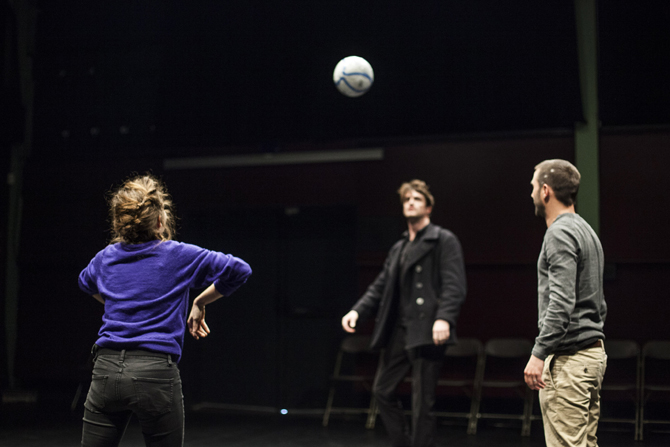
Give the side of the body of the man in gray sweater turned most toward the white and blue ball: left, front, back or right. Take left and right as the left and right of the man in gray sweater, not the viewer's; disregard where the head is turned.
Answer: front

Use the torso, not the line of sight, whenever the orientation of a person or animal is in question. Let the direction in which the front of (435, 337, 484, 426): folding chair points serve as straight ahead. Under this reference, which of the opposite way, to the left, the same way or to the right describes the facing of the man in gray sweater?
to the right

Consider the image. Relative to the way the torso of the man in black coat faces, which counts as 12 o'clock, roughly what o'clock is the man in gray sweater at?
The man in gray sweater is roughly at 10 o'clock from the man in black coat.

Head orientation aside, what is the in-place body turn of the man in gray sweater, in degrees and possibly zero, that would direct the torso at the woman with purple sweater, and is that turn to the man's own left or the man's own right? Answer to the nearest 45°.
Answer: approximately 90° to the man's own left

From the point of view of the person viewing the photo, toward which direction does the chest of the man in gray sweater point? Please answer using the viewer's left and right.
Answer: facing away from the viewer and to the left of the viewer

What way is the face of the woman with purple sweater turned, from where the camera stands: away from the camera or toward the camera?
away from the camera

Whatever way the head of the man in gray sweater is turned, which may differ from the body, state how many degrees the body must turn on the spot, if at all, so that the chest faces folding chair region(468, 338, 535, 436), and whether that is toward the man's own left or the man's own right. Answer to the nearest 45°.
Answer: approximately 45° to the man's own right

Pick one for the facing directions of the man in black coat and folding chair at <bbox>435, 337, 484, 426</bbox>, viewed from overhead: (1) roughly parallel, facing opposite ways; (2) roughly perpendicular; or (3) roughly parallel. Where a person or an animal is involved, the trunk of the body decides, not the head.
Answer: roughly parallel

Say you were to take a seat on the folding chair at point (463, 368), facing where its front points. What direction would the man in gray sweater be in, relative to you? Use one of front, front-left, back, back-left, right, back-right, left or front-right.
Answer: front-left

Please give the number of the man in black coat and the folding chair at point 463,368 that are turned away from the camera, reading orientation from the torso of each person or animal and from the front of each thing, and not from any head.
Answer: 0

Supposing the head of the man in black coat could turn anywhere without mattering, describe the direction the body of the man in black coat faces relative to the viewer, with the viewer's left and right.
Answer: facing the viewer and to the left of the viewer

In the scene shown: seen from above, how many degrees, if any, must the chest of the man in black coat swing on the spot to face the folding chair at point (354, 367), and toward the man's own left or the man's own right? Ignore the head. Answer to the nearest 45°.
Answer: approximately 135° to the man's own right

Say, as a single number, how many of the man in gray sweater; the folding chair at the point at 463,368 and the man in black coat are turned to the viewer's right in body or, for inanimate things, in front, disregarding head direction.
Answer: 0

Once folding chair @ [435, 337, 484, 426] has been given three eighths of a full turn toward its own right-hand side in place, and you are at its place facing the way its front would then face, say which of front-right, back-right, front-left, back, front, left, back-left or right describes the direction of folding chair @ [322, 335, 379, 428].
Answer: left
